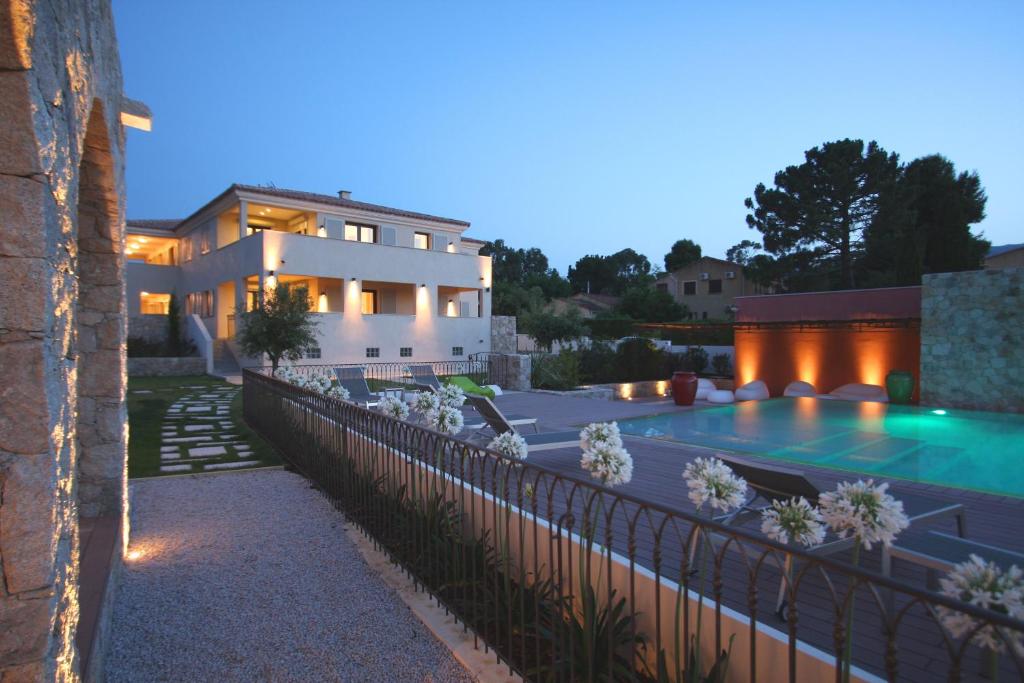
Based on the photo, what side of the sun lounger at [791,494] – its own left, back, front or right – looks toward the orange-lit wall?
left

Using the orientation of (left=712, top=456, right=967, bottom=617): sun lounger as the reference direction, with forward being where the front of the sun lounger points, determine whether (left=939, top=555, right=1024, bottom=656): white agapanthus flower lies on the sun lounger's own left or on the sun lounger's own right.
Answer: on the sun lounger's own right

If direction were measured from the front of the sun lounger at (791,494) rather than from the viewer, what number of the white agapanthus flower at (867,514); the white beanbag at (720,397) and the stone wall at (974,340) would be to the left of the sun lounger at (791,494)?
2

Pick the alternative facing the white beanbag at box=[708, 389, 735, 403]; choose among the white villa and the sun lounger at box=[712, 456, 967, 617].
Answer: the white villa

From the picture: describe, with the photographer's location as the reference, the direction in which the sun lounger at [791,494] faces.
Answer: facing to the right of the viewer

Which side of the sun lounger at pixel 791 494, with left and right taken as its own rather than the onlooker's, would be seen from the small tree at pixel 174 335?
back

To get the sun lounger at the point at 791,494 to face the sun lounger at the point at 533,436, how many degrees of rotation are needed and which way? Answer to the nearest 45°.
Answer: approximately 135° to its left
